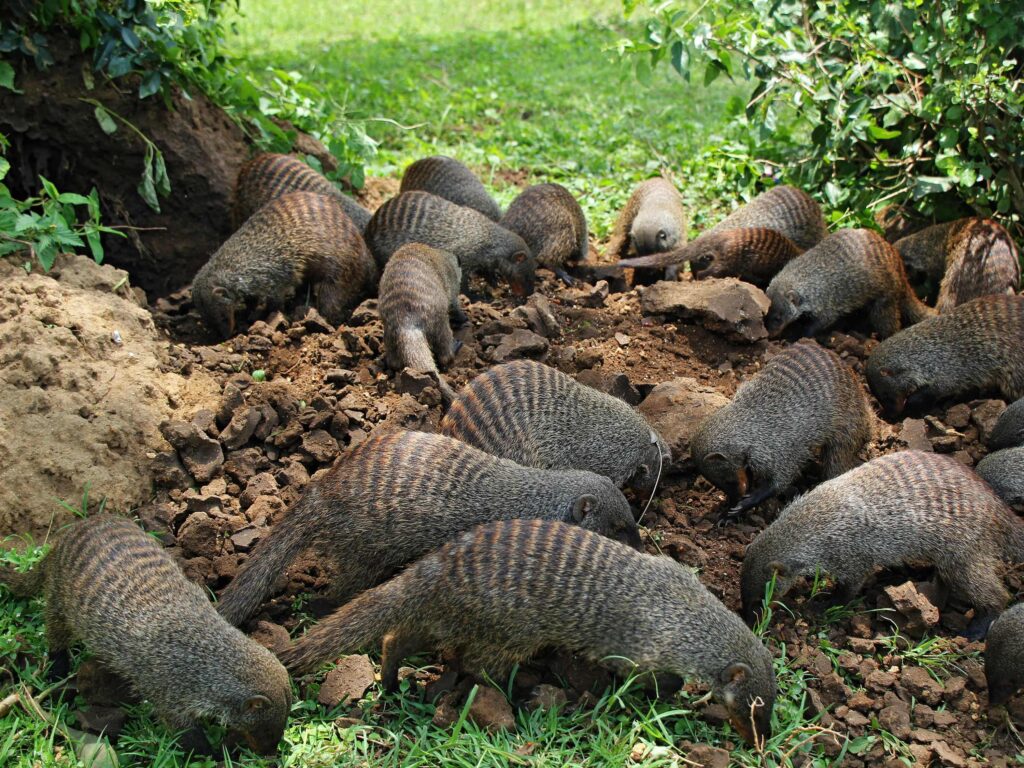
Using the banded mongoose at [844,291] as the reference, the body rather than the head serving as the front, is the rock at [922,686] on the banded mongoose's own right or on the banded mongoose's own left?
on the banded mongoose's own left

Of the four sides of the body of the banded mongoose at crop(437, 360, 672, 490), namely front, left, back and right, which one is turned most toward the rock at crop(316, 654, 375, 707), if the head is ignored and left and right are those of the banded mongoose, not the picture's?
right

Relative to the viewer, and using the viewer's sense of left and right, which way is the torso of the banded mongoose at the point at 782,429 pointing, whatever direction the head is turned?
facing the viewer and to the left of the viewer

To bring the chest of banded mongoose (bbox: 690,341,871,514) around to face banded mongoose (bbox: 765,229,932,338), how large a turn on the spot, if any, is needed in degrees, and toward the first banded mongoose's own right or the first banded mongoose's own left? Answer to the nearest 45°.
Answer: approximately 135° to the first banded mongoose's own right

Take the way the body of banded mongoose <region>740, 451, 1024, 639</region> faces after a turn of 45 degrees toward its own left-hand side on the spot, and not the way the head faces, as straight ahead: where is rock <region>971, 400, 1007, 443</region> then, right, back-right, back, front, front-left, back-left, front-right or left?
back-right

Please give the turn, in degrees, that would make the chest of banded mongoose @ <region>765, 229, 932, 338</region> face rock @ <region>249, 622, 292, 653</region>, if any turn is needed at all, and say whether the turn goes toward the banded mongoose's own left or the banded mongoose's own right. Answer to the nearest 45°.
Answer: approximately 45° to the banded mongoose's own left

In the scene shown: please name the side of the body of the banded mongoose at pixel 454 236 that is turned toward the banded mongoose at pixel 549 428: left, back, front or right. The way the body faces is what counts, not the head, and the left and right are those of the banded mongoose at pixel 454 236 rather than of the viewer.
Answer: right

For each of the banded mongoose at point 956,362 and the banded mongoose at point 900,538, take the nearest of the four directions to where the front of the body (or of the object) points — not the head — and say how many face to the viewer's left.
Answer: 2

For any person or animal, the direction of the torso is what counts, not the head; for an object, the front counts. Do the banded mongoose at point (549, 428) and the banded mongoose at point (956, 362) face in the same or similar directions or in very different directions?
very different directions

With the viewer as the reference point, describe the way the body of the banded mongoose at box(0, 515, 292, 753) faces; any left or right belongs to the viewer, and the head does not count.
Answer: facing the viewer and to the right of the viewer

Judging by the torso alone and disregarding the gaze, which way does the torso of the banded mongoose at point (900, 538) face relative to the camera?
to the viewer's left

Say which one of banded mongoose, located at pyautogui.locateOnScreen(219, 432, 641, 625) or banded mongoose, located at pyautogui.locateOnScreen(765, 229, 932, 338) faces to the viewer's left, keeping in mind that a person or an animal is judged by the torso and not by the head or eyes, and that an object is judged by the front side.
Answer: banded mongoose, located at pyautogui.locateOnScreen(765, 229, 932, 338)

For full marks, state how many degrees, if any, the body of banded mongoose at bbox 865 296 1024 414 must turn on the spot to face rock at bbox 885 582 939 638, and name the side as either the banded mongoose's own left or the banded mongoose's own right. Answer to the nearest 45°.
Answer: approximately 90° to the banded mongoose's own left

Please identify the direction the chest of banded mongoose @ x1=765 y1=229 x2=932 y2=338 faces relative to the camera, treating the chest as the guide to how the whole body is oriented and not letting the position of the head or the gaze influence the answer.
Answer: to the viewer's left
